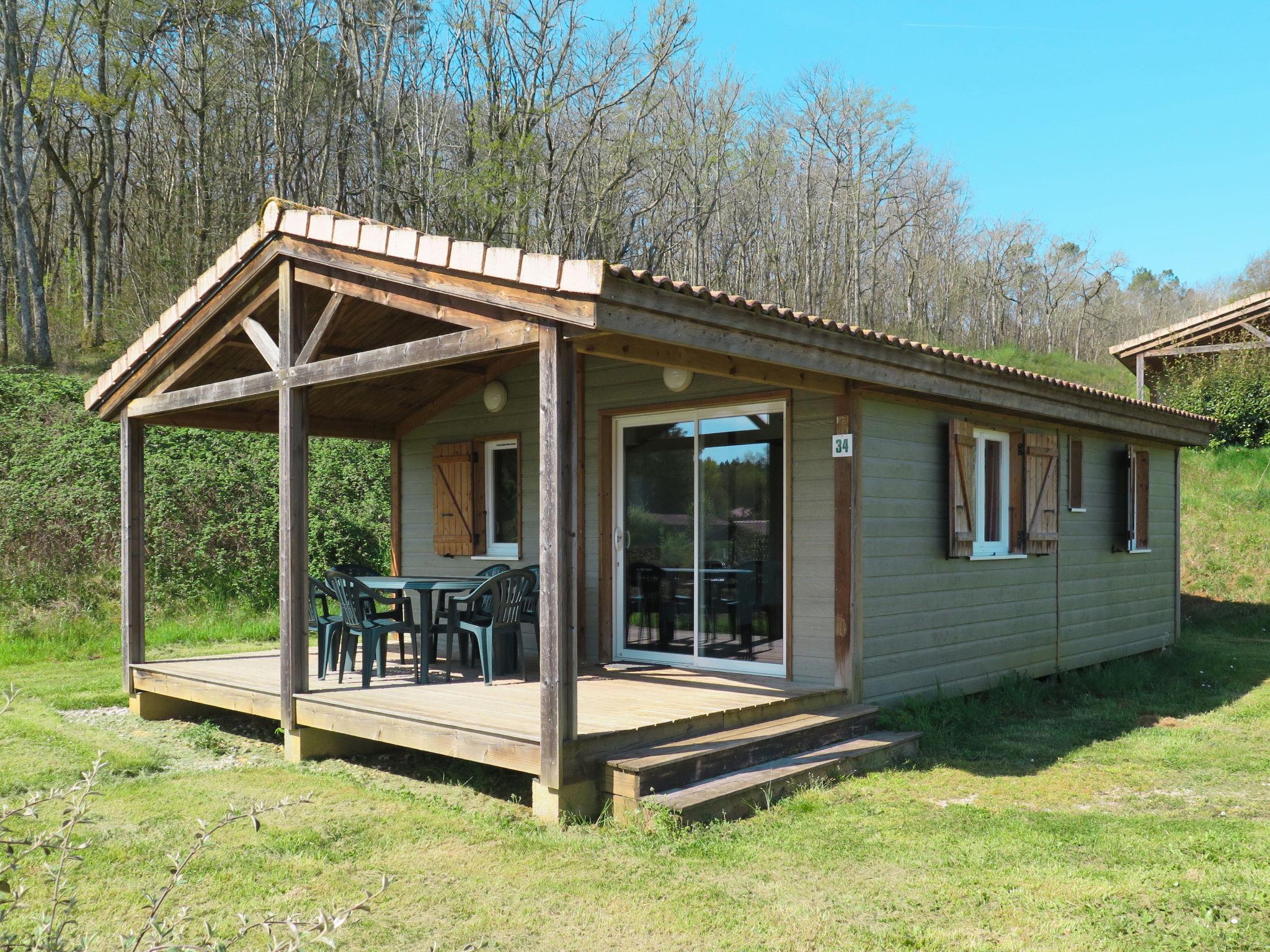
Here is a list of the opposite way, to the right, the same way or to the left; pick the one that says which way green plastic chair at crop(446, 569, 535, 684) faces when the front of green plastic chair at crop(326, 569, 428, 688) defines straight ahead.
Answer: to the left

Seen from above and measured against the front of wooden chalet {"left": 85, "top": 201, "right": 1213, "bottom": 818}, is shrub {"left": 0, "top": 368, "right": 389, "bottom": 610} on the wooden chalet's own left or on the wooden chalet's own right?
on the wooden chalet's own right

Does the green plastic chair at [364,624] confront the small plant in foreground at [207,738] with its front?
no

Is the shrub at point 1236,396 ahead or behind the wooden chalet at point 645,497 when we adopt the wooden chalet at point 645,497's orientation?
behind

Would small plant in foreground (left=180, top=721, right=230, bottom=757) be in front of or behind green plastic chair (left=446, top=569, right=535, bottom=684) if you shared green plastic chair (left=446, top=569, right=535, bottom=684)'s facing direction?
in front

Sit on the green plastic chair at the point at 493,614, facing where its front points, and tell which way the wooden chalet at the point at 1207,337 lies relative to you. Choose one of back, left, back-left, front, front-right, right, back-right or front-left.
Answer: right

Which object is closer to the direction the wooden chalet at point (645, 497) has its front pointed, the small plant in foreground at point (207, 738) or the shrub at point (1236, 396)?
the small plant in foreground

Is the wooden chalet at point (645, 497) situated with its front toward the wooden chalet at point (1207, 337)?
no

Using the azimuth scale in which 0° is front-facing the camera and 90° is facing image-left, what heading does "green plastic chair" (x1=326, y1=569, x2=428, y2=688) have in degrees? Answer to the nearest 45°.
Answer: approximately 225°
